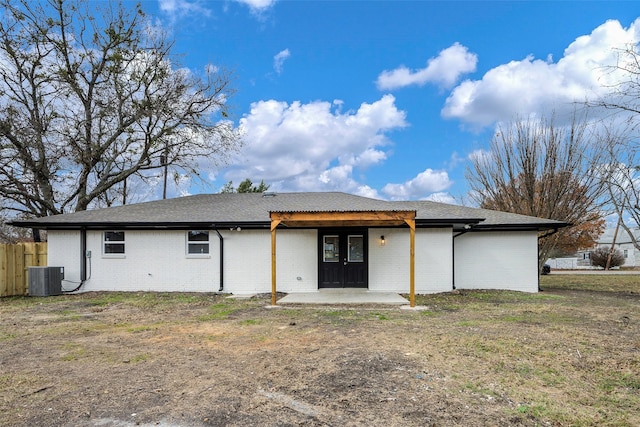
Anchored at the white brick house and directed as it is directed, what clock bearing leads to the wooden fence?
The wooden fence is roughly at 3 o'clock from the white brick house.

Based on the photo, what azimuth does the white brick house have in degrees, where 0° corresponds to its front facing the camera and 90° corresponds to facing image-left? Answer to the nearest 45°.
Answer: approximately 0°

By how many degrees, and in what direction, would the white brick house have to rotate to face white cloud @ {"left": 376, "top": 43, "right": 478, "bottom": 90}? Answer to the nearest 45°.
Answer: approximately 135° to its left

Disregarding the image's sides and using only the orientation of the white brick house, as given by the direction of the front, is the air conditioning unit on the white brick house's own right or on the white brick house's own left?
on the white brick house's own right
